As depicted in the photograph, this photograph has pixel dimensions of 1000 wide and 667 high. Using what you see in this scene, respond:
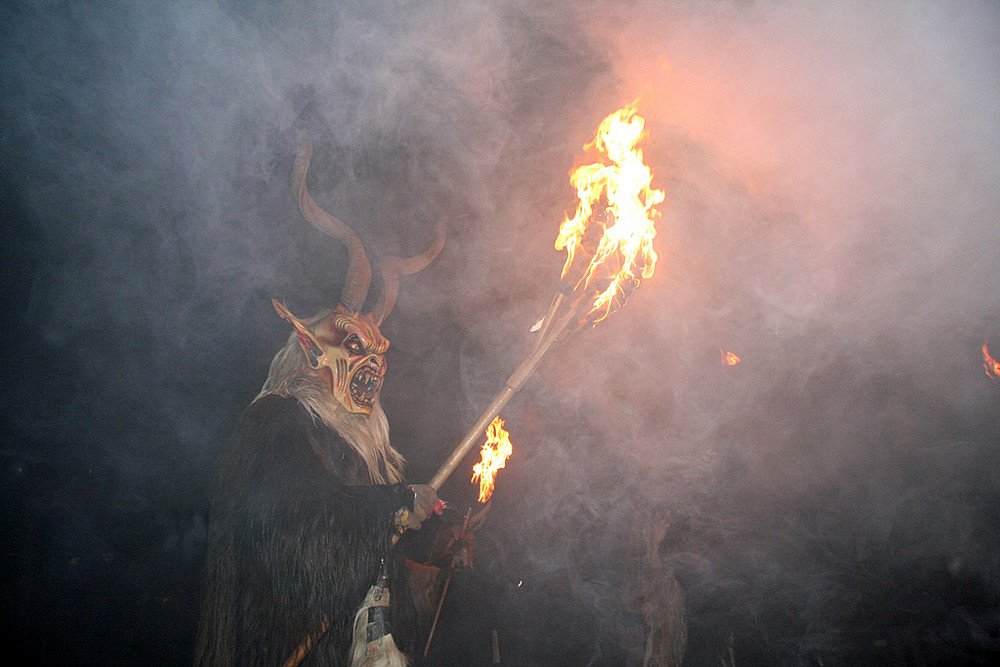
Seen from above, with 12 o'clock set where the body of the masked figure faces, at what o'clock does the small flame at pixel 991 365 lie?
The small flame is roughly at 11 o'clock from the masked figure.

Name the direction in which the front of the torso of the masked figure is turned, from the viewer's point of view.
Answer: to the viewer's right
